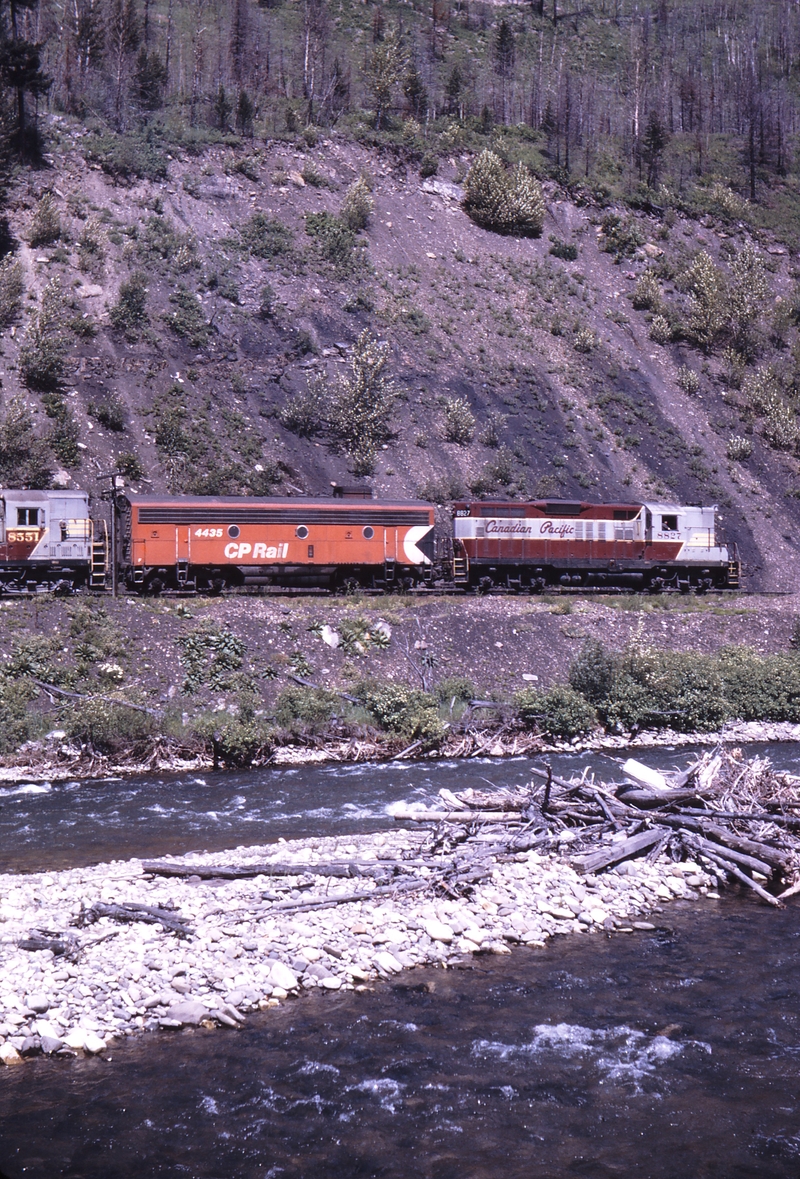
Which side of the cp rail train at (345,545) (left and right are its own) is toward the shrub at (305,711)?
right

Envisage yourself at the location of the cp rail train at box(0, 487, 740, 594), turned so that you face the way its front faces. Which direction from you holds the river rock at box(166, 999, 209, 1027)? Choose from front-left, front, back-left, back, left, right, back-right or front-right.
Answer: right

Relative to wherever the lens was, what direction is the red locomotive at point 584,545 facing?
facing to the right of the viewer

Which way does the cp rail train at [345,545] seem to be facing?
to the viewer's right

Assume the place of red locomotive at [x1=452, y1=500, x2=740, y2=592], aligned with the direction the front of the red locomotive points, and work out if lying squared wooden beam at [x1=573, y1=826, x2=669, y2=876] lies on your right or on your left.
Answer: on your right
